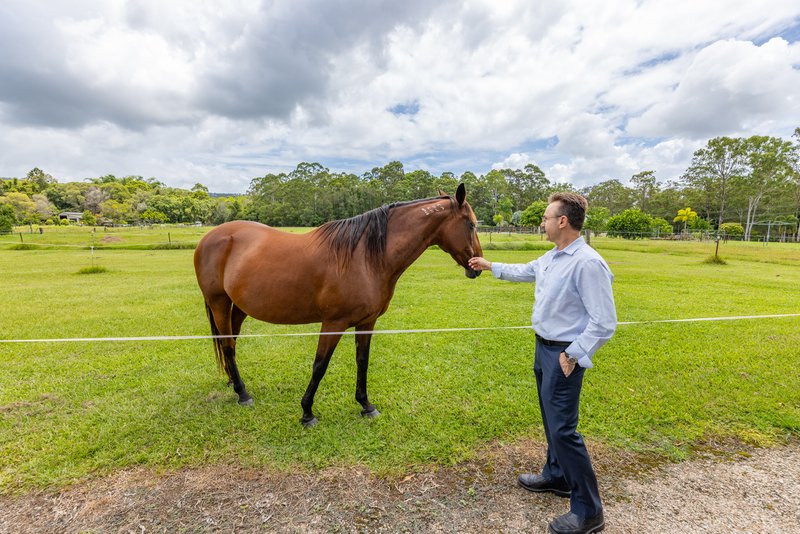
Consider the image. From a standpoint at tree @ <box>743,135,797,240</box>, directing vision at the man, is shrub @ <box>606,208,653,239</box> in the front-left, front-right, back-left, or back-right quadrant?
front-right

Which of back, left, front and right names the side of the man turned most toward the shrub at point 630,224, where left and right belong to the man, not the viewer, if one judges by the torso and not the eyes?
right

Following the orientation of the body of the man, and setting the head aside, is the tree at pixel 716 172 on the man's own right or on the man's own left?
on the man's own right

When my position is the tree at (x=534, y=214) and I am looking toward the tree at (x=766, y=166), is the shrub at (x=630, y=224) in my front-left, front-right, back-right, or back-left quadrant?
front-right

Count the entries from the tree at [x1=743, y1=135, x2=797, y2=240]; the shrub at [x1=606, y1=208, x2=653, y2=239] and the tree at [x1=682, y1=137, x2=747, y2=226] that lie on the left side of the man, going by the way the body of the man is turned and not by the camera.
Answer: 0

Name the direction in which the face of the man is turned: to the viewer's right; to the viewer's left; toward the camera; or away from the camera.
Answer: to the viewer's left

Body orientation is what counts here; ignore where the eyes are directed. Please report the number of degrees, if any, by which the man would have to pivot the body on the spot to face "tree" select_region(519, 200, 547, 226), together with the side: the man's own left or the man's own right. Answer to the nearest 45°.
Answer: approximately 90° to the man's own right

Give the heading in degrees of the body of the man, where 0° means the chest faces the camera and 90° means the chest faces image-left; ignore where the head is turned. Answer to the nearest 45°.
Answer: approximately 90°

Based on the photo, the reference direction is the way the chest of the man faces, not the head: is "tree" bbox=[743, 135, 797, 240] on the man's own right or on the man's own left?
on the man's own right

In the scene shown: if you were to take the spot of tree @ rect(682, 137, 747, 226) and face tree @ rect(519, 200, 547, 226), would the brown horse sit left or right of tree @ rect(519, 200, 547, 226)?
left

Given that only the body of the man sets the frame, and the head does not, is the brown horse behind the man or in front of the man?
in front
